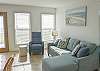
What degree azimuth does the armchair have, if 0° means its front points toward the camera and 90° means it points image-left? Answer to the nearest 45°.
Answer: approximately 0°

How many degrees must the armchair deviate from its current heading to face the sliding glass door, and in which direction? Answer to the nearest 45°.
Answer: approximately 90° to its right

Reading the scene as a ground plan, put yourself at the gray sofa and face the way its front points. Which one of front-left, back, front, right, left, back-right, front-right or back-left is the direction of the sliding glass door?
front-right

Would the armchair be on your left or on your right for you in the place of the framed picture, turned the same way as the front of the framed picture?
on your right

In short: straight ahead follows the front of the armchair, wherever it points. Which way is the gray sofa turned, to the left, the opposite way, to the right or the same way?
to the right

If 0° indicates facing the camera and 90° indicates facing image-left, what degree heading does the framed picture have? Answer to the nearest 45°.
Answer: approximately 45°

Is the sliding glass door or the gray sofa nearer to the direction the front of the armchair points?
the gray sofa

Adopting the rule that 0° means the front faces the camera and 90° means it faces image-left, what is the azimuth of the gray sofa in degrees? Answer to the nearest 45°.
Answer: approximately 90°

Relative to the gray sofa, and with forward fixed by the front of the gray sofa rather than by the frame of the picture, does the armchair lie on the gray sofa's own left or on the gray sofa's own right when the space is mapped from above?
on the gray sofa's own right
